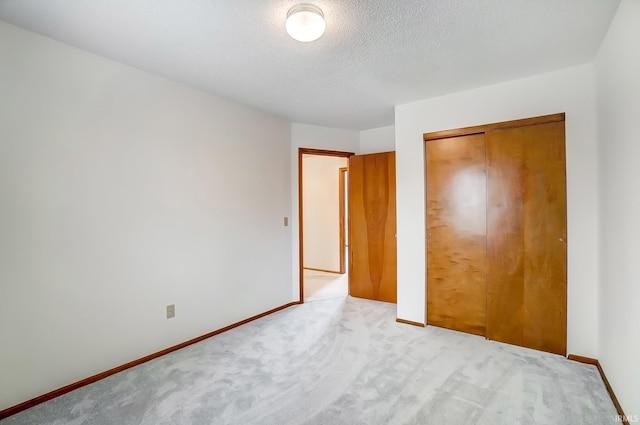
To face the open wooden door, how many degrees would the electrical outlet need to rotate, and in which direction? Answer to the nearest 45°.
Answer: approximately 45° to its left

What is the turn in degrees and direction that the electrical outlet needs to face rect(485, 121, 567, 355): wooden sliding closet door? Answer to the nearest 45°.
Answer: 0° — it already faces it

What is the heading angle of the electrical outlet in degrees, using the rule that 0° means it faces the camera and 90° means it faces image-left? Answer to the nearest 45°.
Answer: approximately 315°

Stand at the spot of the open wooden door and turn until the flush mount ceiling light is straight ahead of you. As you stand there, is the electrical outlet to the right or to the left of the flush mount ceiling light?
right
